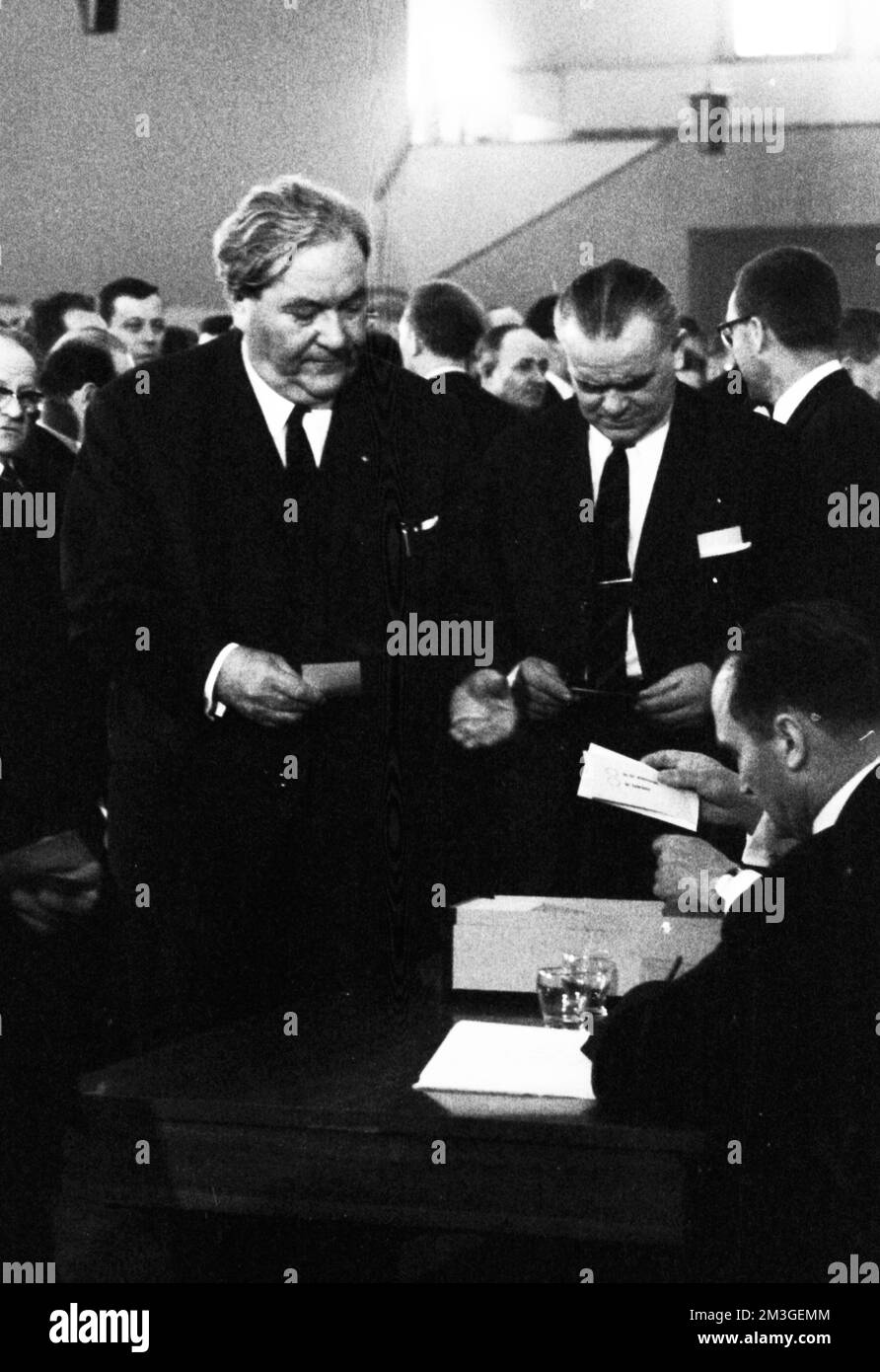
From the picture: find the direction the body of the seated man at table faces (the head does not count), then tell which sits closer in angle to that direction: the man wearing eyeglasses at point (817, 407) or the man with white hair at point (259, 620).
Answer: the man with white hair

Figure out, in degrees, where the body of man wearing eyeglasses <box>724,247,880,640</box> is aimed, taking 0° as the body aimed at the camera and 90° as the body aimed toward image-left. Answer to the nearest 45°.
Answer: approximately 135°

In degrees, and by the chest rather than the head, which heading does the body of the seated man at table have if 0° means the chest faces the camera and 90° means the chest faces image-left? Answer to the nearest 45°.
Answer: approximately 135°

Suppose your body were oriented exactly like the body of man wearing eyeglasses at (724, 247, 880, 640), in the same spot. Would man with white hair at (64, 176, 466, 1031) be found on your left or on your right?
on your left

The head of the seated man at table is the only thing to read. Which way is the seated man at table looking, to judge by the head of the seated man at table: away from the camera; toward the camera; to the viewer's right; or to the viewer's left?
to the viewer's left

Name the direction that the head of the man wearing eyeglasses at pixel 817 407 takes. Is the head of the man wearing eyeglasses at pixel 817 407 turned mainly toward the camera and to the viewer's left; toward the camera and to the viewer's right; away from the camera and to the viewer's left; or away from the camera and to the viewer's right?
away from the camera and to the viewer's left

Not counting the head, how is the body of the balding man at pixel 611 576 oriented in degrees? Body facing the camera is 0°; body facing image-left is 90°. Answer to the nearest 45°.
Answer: approximately 0°
